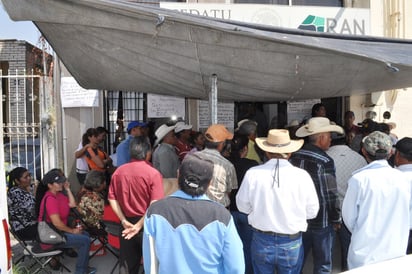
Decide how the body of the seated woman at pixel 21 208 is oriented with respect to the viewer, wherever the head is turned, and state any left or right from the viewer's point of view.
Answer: facing to the right of the viewer

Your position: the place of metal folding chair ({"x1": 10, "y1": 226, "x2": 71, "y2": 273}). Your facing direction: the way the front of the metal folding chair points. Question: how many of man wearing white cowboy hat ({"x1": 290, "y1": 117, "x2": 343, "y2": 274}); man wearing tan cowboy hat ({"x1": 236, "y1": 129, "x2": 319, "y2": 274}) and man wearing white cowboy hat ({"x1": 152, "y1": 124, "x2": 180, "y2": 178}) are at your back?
0

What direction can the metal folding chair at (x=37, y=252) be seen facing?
to the viewer's right

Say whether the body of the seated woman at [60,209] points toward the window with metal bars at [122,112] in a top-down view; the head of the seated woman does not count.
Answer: no

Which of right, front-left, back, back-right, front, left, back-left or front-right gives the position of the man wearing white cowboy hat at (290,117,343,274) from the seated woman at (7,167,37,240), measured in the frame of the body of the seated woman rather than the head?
front-right

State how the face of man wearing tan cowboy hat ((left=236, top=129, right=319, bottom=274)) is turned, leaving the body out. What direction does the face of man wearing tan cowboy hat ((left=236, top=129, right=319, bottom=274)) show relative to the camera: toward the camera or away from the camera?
away from the camera

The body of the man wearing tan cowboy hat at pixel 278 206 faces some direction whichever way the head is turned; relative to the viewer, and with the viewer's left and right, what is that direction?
facing away from the viewer

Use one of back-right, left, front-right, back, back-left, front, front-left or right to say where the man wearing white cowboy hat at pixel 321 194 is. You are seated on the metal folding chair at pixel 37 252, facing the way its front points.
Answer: front-right

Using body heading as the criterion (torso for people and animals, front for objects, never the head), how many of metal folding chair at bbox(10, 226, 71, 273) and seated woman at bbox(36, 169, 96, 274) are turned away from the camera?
0

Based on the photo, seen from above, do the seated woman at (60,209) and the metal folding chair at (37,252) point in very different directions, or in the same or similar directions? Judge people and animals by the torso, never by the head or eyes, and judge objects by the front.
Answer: same or similar directions

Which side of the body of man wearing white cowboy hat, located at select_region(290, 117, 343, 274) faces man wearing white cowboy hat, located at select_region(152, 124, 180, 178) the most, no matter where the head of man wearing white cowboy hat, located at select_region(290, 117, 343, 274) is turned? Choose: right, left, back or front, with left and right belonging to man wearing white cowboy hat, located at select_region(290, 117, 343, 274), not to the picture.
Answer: left

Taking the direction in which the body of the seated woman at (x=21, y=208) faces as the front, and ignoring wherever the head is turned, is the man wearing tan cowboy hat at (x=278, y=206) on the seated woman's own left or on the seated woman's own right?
on the seated woman's own right

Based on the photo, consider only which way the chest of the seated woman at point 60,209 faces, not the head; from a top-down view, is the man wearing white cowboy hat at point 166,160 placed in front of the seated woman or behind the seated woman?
in front

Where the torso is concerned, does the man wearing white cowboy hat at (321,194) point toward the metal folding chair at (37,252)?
no

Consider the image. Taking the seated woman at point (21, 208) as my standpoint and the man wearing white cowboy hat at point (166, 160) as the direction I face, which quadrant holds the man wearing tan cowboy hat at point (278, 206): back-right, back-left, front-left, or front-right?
front-right
